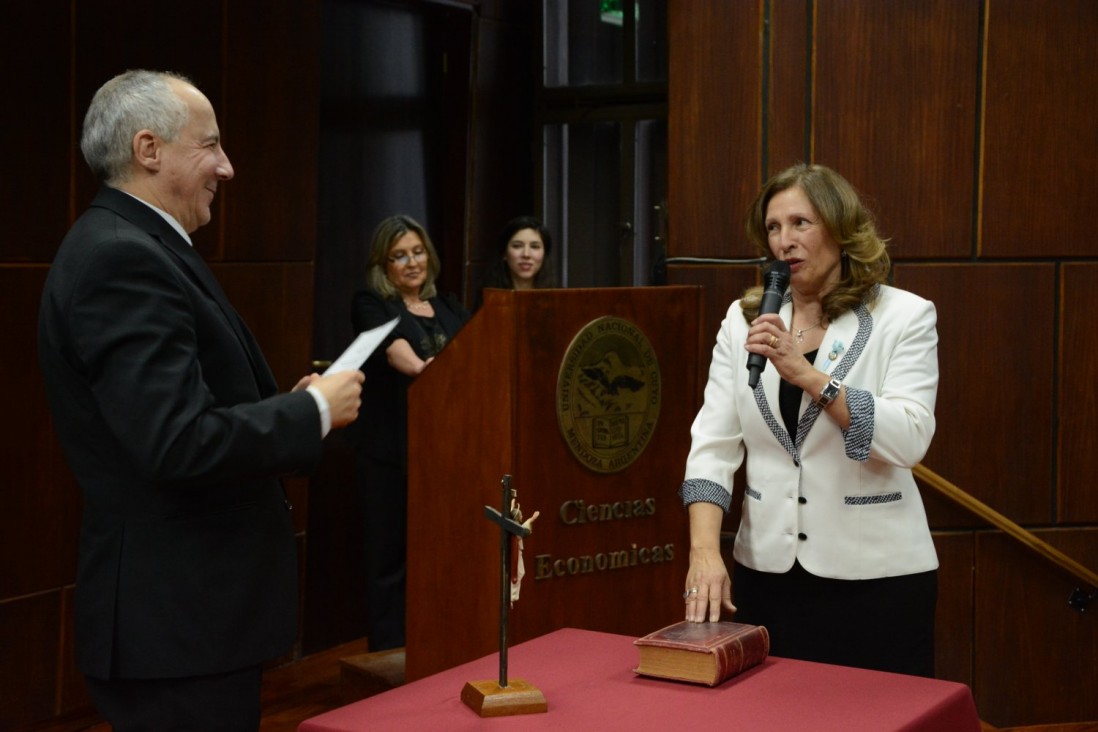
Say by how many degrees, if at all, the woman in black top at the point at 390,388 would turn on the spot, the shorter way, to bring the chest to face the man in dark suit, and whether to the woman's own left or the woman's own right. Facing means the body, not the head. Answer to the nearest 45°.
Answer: approximately 45° to the woman's own right

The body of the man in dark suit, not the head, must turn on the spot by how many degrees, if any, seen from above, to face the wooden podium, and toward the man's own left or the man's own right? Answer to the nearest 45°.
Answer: approximately 45° to the man's own left

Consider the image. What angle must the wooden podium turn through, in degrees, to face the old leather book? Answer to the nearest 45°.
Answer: approximately 45° to its right

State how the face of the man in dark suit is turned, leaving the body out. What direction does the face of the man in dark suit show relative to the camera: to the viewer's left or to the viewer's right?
to the viewer's right

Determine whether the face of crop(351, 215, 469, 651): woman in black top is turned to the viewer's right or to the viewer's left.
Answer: to the viewer's right

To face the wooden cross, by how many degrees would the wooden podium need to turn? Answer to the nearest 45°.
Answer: approximately 45° to its right

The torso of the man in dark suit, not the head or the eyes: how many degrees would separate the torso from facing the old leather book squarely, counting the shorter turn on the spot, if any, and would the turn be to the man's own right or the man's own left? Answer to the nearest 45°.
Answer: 0° — they already face it

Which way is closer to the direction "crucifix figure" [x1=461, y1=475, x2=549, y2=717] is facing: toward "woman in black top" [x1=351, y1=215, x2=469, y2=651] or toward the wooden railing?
the wooden railing

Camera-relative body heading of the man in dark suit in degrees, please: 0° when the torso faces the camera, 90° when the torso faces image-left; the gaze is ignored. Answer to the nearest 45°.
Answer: approximately 270°
